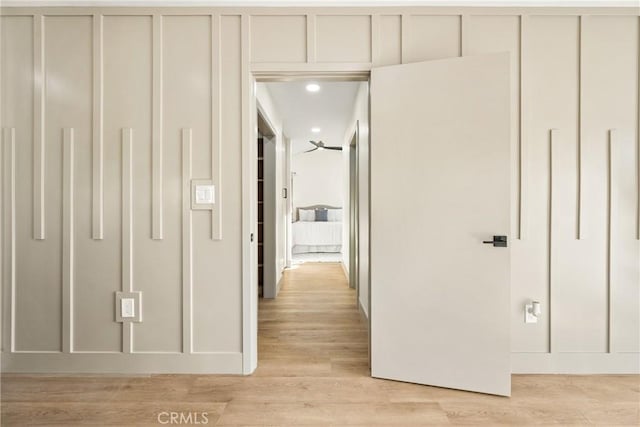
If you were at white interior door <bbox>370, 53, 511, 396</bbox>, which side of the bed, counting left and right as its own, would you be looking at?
front

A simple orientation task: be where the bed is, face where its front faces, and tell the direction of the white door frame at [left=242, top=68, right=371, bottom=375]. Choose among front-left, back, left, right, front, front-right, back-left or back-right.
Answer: front

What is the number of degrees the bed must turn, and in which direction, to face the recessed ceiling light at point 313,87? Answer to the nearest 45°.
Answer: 0° — it already faces it

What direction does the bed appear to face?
toward the camera
